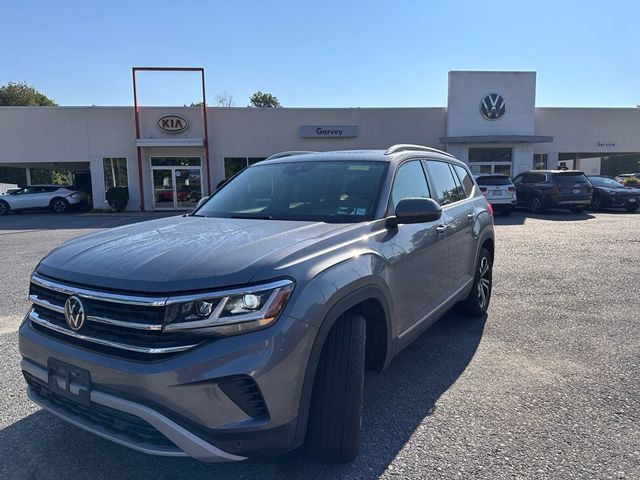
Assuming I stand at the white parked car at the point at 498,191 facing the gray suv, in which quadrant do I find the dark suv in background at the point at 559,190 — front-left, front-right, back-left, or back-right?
back-left

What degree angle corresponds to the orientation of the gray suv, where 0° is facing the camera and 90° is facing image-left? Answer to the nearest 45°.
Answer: approximately 45°

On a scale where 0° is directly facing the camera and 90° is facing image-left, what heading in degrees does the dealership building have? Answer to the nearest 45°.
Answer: approximately 0°

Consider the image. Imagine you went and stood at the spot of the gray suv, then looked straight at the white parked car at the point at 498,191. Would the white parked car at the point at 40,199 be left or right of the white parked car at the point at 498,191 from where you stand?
left

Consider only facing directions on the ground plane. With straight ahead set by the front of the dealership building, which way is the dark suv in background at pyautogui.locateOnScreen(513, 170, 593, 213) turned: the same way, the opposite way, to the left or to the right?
the opposite way

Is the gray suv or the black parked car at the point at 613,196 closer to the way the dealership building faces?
the gray suv

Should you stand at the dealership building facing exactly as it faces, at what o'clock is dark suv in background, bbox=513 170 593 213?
The dark suv in background is roughly at 10 o'clock from the dealership building.

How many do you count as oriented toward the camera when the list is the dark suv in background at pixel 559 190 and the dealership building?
1

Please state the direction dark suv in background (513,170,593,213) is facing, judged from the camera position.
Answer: facing away from the viewer and to the left of the viewer

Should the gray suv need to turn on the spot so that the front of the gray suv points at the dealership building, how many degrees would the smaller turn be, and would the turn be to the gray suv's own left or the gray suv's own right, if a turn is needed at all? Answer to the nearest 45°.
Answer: approximately 135° to the gray suv's own right

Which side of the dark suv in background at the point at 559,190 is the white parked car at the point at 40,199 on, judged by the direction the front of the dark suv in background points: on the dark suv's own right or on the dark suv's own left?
on the dark suv's own left
